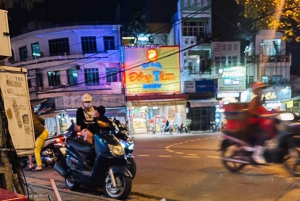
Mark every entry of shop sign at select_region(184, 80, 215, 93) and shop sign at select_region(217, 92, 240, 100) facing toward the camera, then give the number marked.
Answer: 2

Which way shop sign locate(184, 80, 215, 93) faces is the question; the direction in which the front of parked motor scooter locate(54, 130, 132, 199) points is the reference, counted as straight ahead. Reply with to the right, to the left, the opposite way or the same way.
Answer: to the right

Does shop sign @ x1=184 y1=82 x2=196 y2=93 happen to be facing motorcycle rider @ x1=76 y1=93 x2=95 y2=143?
yes

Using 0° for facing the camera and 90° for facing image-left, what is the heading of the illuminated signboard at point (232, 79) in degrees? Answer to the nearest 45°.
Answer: approximately 0°
